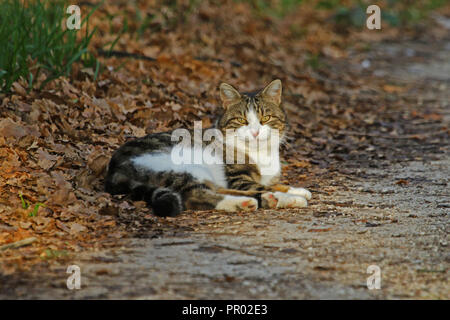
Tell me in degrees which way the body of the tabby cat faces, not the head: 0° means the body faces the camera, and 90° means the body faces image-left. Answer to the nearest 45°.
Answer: approximately 270°
